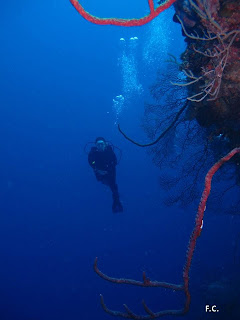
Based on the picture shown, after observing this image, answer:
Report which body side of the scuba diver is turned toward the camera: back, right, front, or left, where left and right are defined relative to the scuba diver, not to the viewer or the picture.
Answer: front
